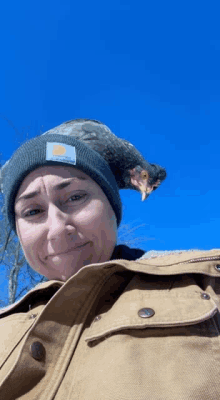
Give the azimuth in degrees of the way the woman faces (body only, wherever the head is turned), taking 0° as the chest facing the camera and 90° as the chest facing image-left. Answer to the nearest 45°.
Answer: approximately 0°
